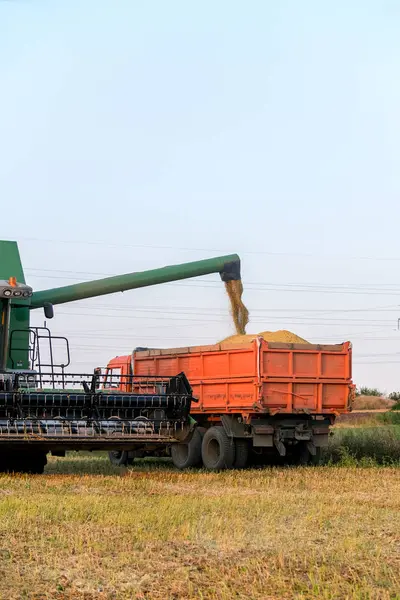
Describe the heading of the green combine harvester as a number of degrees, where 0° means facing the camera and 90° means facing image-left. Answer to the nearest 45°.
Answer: approximately 0°

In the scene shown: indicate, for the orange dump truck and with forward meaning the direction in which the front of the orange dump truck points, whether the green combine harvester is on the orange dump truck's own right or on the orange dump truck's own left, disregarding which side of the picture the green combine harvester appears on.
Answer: on the orange dump truck's own left

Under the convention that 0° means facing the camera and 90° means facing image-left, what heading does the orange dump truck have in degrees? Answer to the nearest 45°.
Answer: approximately 135°

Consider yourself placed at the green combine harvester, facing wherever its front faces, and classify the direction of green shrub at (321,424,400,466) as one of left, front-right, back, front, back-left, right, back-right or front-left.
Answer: back-left

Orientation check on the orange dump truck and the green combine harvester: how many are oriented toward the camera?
1
